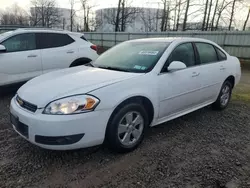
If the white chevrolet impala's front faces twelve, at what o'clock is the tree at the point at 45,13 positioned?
The tree is roughly at 4 o'clock from the white chevrolet impala.

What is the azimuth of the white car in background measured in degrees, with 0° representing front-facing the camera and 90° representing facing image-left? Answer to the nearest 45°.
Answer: approximately 90°

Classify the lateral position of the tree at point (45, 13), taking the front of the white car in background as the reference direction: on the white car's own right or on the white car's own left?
on the white car's own right

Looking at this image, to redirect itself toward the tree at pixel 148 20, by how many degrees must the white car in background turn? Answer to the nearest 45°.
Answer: approximately 135° to its right

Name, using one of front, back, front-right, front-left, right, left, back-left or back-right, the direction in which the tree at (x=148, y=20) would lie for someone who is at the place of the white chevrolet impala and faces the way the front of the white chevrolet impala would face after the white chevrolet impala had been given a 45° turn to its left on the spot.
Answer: back

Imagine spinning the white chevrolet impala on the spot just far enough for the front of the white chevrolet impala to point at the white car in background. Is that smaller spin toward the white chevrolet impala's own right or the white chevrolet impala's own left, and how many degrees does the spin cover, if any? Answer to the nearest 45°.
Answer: approximately 90° to the white chevrolet impala's own right
